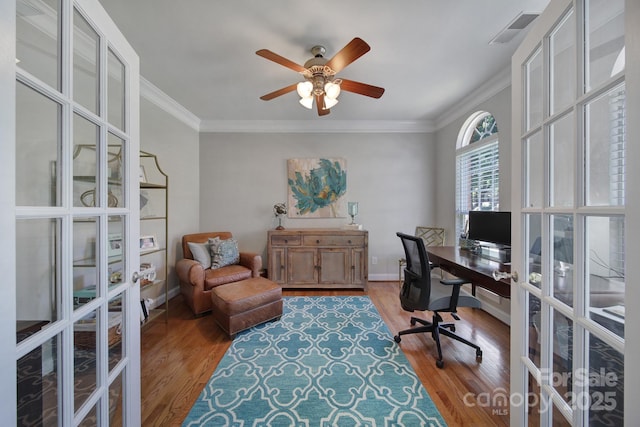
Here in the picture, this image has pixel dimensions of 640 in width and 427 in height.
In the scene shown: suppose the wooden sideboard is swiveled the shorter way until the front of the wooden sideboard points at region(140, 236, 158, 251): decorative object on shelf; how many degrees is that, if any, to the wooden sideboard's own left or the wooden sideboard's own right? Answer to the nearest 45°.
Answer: approximately 45° to the wooden sideboard's own right

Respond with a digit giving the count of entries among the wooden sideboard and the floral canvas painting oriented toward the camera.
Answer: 2

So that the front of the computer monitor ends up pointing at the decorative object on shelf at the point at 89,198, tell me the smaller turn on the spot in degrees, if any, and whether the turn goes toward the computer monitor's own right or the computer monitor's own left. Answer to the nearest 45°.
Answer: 0° — it already faces it

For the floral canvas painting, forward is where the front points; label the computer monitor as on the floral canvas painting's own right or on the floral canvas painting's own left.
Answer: on the floral canvas painting's own left

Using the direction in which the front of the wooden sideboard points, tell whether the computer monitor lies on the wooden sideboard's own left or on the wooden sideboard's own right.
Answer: on the wooden sideboard's own left
